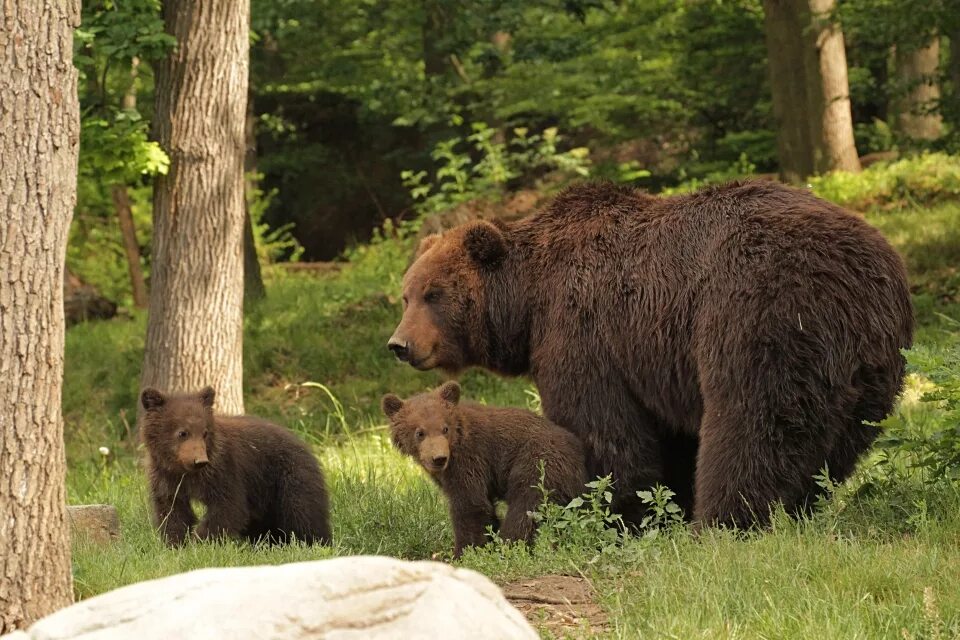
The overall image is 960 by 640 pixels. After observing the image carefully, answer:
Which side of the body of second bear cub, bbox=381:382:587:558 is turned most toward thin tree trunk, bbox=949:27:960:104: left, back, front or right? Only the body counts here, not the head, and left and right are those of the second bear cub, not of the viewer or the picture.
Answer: back

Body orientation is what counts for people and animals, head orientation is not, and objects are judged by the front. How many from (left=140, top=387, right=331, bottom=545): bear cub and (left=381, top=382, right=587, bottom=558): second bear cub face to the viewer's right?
0

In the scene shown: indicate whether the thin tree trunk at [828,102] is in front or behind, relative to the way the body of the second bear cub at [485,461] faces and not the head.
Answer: behind

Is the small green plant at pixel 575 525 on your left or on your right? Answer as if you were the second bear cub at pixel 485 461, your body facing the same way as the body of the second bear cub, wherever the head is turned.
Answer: on your left

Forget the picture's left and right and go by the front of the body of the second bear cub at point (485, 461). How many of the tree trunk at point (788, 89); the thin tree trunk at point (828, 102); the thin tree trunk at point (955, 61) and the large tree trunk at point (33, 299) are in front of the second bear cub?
1

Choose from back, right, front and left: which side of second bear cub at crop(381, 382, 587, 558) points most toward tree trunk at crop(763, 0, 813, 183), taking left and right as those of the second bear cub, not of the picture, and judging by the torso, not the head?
right

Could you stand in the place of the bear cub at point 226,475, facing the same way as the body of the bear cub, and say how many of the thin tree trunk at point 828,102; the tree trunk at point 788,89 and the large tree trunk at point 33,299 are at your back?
2

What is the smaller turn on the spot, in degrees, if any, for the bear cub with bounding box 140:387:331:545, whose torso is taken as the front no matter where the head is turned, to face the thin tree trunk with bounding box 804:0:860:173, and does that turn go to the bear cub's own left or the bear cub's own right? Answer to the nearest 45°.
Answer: approximately 180°

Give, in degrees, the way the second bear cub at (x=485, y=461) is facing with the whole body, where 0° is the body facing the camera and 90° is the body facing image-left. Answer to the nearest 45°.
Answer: approximately 45°

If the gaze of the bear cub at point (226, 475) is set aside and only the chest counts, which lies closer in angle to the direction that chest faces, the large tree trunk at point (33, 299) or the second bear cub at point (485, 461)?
the large tree trunk

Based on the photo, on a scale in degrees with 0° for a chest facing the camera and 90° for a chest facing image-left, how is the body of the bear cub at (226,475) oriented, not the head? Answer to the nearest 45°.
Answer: approximately 45°

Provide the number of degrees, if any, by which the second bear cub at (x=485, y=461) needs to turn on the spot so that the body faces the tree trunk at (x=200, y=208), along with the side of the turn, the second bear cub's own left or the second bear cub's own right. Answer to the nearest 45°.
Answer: approximately 90° to the second bear cub's own right

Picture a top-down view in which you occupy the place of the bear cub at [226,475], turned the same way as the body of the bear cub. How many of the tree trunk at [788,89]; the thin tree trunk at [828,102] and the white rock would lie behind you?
2

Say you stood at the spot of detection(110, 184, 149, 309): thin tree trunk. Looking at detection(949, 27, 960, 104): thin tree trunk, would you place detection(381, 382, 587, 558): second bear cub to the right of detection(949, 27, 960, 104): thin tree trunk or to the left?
right
